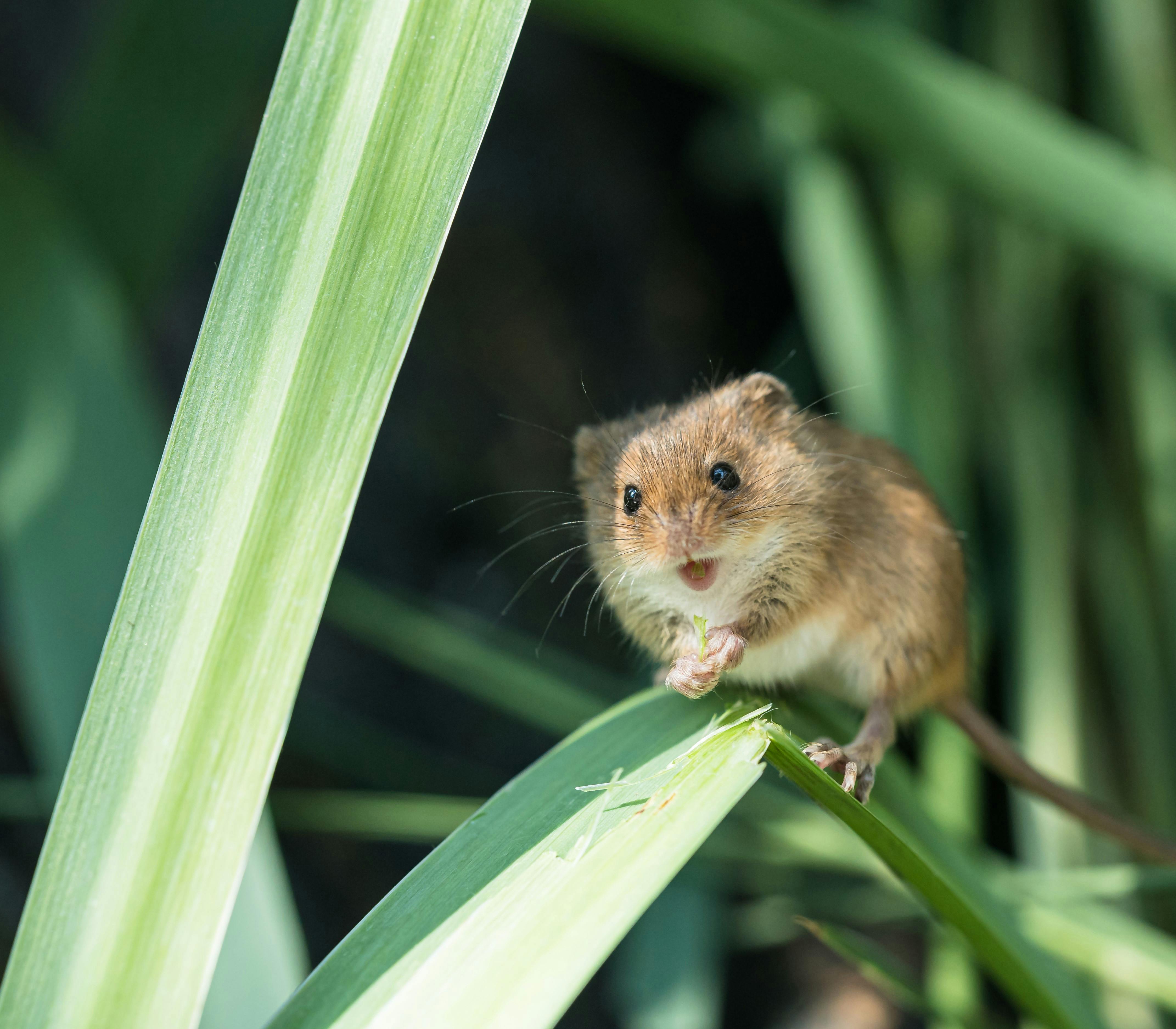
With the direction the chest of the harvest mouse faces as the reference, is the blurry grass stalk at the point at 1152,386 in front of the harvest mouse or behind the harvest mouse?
behind

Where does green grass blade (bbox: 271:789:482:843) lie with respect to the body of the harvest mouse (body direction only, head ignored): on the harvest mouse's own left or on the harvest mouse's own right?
on the harvest mouse's own right

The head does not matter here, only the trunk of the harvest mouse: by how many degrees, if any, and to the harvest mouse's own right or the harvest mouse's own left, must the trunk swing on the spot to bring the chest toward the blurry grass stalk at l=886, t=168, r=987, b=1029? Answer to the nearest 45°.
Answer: approximately 135° to the harvest mouse's own right

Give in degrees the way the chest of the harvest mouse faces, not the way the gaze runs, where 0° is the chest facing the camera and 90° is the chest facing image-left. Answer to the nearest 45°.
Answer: approximately 45°

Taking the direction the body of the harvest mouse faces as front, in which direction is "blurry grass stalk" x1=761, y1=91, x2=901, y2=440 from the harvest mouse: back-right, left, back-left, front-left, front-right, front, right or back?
back-right

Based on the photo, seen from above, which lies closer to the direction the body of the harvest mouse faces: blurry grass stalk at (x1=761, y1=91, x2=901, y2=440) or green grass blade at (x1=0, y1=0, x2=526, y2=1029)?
the green grass blade
